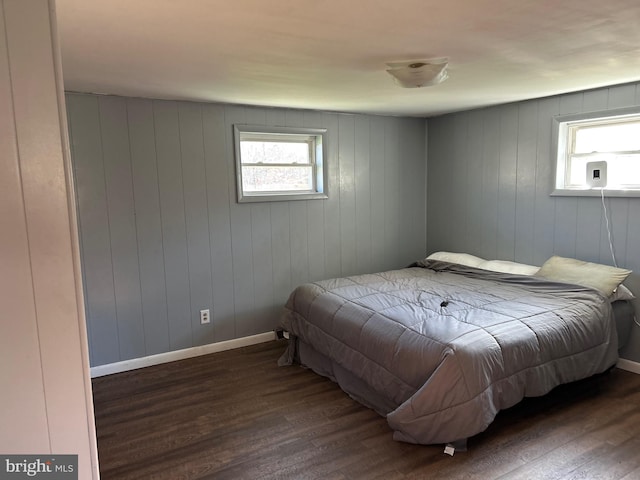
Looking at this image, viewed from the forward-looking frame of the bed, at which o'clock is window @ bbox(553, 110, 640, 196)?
The window is roughly at 6 o'clock from the bed.

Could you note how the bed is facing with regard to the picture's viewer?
facing the viewer and to the left of the viewer

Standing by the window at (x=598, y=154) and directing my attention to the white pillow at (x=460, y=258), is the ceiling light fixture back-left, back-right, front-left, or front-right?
front-left
